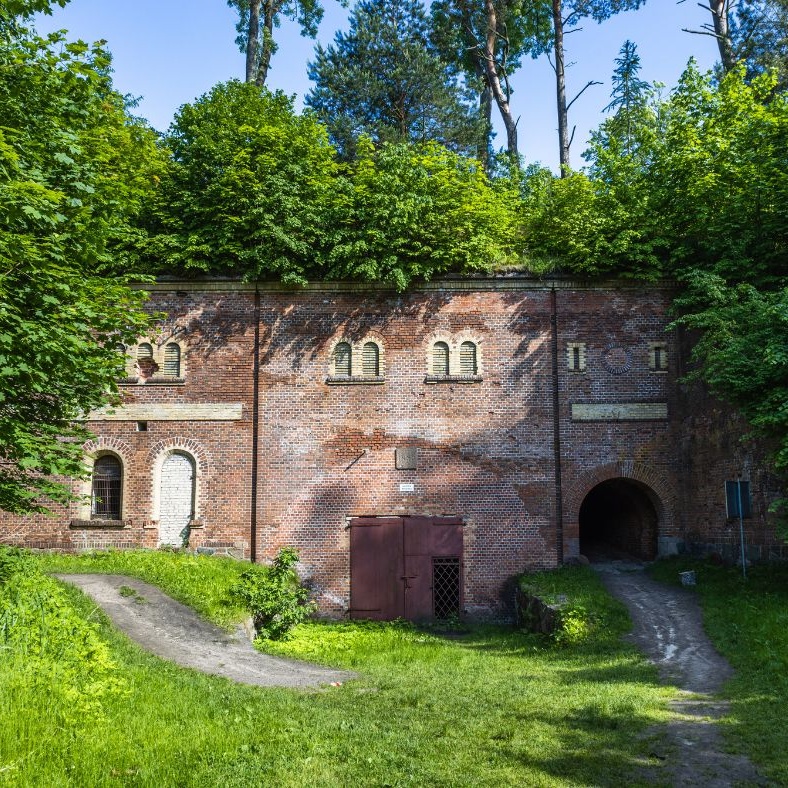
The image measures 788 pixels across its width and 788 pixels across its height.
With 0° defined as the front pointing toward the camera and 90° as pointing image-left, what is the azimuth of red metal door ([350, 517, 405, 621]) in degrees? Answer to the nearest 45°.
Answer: approximately 0°

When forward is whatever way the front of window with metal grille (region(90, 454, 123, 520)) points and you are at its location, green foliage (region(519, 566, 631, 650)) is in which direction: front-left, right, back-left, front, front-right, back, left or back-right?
front-left

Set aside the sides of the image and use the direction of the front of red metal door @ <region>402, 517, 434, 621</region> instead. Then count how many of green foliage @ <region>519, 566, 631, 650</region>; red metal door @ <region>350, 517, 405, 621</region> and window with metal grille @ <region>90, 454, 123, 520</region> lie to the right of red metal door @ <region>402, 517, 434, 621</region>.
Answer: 2

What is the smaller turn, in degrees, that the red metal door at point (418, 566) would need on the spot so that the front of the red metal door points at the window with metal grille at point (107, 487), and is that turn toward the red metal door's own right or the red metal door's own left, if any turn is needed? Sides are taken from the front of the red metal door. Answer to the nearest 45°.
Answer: approximately 90° to the red metal door's own right

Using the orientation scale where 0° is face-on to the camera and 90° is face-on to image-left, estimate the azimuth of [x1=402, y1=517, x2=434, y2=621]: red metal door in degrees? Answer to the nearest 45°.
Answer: approximately 0°
